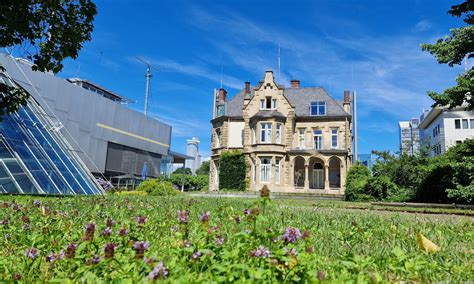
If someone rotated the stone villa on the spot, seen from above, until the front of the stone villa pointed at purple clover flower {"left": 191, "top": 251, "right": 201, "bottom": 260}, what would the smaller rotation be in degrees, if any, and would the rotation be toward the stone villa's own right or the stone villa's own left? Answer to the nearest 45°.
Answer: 0° — it already faces it

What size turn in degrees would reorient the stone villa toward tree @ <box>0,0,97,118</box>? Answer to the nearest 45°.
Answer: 0° — it already faces it

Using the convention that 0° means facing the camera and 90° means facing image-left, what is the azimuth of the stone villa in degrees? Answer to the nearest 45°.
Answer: approximately 0°

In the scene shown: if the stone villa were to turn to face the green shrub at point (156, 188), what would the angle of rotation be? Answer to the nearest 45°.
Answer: approximately 45° to its right

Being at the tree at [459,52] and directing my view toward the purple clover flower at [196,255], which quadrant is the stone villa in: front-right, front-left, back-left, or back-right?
back-right

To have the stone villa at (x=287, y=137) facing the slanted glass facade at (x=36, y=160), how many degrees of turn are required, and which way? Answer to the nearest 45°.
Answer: approximately 45° to its right
